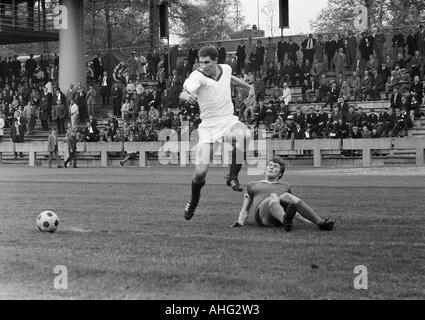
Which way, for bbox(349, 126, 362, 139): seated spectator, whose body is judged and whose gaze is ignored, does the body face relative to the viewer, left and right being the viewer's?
facing the viewer

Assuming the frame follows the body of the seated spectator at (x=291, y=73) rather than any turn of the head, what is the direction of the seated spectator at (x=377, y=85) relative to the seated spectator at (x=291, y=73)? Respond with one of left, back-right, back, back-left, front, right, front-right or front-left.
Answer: front-left

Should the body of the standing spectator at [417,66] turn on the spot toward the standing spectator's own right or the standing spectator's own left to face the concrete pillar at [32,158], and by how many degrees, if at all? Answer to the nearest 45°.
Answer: approximately 90° to the standing spectator's own right

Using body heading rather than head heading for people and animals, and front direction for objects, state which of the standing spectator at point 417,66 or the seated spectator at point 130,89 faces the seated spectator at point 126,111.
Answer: the seated spectator at point 130,89

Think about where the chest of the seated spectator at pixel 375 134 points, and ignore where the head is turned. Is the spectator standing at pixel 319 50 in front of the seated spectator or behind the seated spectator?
behind

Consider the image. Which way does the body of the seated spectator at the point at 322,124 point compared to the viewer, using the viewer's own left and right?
facing the viewer and to the left of the viewer

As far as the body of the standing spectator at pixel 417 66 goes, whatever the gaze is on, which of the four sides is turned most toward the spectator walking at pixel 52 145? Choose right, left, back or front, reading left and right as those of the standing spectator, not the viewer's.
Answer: right

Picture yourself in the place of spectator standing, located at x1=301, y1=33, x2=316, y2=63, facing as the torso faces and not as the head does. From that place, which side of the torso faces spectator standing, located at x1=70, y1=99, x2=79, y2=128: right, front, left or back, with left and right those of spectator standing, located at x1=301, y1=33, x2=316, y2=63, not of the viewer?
right

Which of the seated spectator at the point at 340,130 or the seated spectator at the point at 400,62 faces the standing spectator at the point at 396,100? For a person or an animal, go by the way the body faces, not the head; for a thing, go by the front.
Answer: the seated spectator at the point at 400,62

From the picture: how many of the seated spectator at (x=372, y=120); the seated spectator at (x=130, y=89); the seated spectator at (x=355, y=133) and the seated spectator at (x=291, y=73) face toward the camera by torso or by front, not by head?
4
